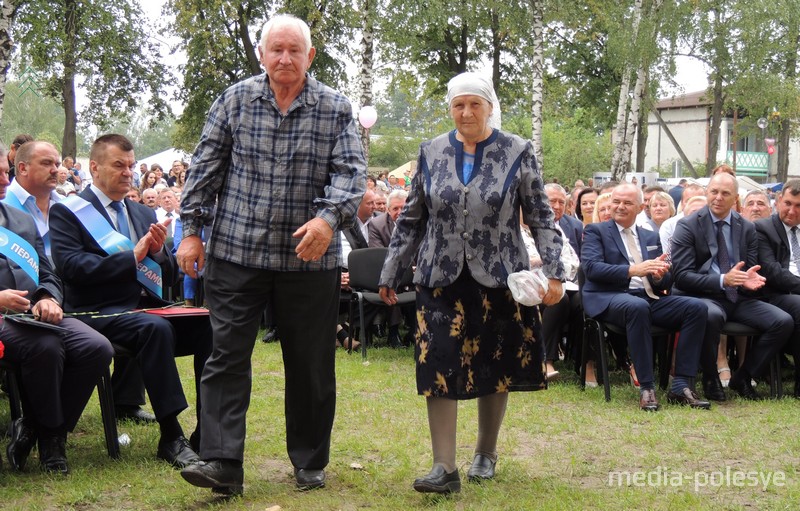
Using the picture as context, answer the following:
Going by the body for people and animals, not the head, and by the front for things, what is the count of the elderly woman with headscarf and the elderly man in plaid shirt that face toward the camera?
2

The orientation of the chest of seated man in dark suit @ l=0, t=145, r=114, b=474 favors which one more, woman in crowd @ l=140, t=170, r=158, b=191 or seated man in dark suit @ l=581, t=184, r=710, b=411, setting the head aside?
the seated man in dark suit

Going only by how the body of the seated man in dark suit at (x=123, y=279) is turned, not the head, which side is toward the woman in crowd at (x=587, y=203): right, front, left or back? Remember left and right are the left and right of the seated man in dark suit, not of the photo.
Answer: left

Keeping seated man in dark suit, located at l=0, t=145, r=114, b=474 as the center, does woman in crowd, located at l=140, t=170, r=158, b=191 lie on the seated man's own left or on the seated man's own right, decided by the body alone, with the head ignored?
on the seated man's own left

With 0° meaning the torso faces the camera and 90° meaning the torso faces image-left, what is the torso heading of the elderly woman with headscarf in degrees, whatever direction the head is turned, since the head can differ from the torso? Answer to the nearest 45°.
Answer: approximately 0°

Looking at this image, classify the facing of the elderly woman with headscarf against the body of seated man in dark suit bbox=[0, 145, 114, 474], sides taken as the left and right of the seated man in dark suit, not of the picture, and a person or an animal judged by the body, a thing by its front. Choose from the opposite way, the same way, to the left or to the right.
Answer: to the right

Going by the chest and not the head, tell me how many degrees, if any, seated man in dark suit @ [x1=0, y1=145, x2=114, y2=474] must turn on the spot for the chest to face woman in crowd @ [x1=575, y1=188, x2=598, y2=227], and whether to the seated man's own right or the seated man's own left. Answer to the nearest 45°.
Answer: approximately 90° to the seated man's own left

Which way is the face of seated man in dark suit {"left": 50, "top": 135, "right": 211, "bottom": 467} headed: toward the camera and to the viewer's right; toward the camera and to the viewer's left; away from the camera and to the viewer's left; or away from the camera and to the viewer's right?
toward the camera and to the viewer's right

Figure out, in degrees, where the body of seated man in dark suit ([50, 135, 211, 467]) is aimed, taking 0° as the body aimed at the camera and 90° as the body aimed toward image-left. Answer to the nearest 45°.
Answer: approximately 315°

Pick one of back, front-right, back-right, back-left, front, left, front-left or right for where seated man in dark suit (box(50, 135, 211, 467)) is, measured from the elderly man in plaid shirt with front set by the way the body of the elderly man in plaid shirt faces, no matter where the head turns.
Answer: back-right
